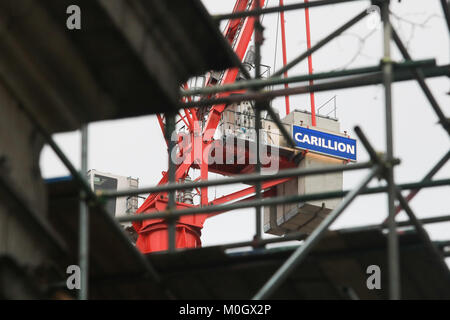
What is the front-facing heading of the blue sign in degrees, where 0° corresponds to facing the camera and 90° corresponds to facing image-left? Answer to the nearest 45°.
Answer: approximately 315°

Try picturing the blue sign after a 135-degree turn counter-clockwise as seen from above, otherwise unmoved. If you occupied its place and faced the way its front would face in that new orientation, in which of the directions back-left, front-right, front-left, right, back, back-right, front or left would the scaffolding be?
back
